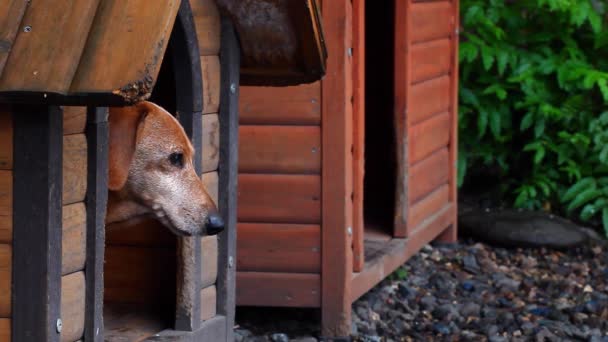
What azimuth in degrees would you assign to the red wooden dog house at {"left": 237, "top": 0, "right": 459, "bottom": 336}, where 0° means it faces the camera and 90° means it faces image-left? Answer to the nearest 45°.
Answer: approximately 315°

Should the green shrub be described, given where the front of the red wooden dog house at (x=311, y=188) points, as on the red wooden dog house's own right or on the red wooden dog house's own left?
on the red wooden dog house's own left
